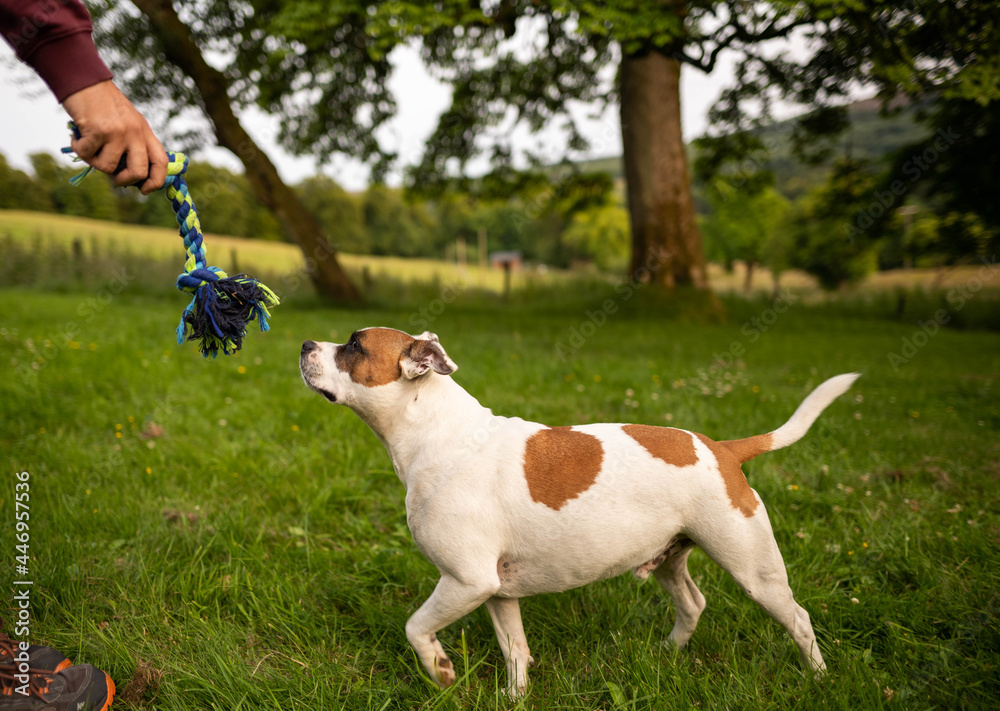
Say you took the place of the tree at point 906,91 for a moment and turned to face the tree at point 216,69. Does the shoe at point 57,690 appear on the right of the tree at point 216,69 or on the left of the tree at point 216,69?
left

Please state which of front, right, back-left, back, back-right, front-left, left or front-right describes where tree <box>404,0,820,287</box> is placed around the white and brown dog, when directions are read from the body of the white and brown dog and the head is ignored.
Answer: right

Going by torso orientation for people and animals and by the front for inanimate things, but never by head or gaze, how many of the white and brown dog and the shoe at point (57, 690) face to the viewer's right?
1

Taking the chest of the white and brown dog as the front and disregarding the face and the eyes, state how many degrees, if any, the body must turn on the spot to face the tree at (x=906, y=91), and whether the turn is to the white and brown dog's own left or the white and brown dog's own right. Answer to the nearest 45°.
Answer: approximately 135° to the white and brown dog's own right

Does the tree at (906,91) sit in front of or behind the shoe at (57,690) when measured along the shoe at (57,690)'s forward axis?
in front

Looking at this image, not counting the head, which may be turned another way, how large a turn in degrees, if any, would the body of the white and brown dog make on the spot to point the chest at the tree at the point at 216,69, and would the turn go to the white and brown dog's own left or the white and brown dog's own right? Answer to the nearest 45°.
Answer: approximately 45° to the white and brown dog's own right

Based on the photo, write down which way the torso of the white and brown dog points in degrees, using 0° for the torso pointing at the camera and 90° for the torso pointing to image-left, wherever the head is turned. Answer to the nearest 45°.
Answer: approximately 90°

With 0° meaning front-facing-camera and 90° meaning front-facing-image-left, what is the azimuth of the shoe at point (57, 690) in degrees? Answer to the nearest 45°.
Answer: approximately 270°

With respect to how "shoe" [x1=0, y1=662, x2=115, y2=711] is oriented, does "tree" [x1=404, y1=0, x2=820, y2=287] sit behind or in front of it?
in front
